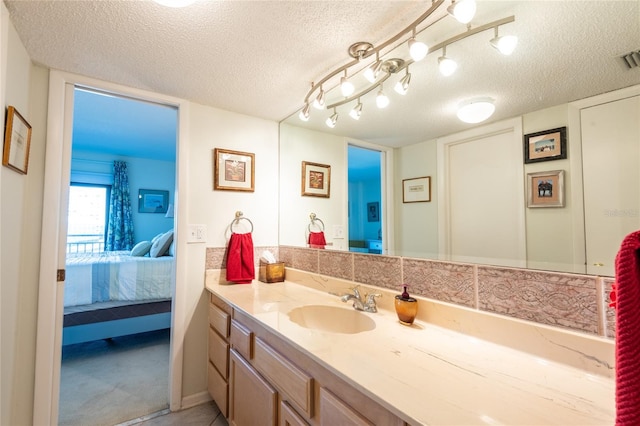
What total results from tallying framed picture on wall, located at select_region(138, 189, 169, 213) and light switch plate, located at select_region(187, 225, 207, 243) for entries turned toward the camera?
2

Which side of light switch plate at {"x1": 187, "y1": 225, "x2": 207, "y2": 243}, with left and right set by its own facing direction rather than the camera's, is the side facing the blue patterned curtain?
back

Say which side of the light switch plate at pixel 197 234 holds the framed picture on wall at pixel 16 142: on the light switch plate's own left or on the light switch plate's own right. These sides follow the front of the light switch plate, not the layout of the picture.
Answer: on the light switch plate's own right

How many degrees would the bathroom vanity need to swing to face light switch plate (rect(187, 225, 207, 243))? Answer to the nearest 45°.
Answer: approximately 90° to its right

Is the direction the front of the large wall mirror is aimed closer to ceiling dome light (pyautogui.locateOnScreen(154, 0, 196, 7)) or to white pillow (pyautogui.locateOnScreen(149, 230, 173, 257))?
the ceiling dome light

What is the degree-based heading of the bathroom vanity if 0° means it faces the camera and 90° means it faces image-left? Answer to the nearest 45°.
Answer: approximately 45°

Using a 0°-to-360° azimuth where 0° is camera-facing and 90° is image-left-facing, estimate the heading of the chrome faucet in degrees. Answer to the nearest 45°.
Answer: approximately 45°

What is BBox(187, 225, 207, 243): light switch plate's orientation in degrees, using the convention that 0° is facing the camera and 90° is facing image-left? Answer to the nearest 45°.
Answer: approximately 0°

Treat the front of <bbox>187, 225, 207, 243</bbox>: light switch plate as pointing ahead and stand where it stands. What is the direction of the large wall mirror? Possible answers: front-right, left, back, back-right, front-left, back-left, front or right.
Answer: front-left

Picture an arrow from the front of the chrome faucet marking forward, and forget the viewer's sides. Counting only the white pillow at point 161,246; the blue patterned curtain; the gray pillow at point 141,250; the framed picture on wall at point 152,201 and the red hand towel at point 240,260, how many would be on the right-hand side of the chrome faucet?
5
